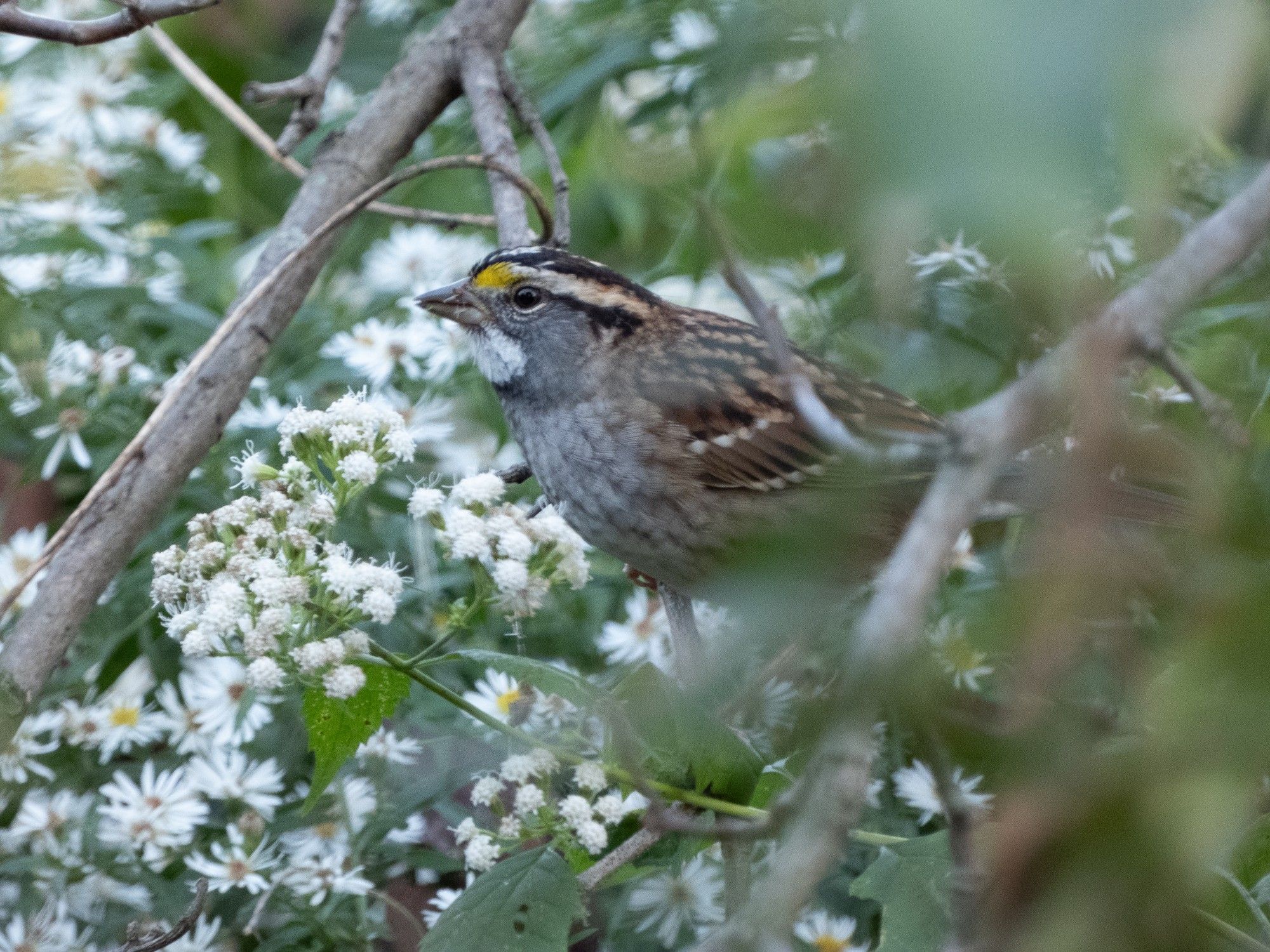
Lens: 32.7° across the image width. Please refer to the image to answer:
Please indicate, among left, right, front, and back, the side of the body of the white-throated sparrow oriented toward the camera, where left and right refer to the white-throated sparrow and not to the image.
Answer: left

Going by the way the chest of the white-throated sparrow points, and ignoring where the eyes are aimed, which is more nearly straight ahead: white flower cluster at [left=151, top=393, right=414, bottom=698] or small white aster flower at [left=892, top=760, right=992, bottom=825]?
the white flower cluster

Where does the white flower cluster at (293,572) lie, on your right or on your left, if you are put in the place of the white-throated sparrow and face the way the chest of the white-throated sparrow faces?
on your left

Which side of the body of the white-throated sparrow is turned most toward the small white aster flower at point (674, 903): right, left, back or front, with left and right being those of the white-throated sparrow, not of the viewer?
left

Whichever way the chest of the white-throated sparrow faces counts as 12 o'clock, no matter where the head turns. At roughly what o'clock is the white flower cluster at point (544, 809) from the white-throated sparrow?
The white flower cluster is roughly at 11 o'clock from the white-throated sparrow.

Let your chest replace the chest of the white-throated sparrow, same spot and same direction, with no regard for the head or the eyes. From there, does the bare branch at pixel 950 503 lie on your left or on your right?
on your left

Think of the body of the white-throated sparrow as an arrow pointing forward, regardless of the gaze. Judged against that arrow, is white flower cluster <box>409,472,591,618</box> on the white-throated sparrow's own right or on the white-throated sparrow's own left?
on the white-throated sparrow's own left
